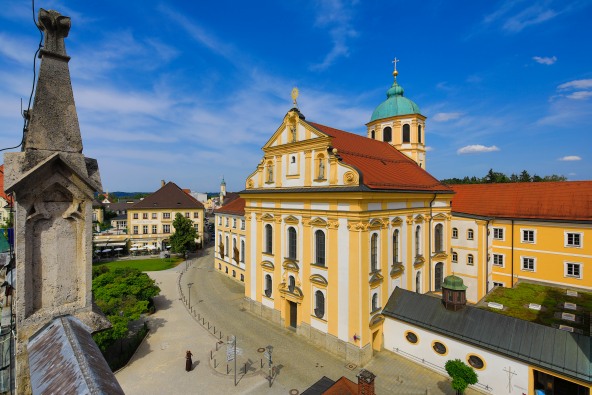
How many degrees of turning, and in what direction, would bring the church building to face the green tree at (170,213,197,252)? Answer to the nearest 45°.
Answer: approximately 90° to its right

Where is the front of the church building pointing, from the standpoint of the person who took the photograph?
facing the viewer and to the left of the viewer

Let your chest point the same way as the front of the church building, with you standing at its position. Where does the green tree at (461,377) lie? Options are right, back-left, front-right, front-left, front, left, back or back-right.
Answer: left

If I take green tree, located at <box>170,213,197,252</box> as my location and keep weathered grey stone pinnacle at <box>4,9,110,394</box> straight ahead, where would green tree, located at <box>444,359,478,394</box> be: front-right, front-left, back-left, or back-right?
front-left

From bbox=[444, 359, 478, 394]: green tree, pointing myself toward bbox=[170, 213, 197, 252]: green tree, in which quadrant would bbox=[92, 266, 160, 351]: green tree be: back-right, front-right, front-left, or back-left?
front-left

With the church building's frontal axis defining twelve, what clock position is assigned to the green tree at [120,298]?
The green tree is roughly at 1 o'clock from the church building.

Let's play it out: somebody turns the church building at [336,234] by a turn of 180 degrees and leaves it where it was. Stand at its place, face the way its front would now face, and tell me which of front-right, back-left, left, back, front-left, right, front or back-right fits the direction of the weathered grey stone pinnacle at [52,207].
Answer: back-right

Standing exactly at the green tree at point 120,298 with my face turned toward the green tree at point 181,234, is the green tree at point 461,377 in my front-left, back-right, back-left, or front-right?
back-right
